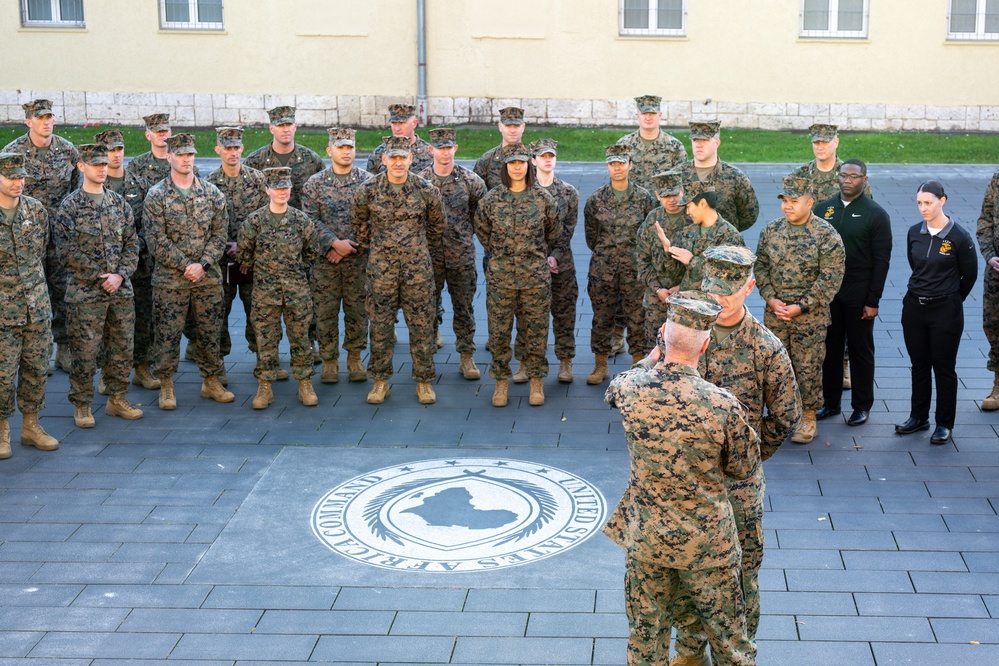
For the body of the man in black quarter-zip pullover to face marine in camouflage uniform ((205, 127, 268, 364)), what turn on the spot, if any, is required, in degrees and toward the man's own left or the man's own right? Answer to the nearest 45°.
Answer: approximately 45° to the man's own right

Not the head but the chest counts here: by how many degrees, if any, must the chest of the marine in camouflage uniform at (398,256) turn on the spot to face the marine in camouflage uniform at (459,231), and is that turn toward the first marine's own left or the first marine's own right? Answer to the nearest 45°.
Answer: approximately 135° to the first marine's own left

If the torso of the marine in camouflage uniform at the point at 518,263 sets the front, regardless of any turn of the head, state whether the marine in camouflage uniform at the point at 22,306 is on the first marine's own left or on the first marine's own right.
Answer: on the first marine's own right

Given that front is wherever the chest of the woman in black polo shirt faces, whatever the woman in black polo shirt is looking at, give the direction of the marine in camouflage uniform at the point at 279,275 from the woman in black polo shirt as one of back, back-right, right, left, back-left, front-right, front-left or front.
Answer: front-right

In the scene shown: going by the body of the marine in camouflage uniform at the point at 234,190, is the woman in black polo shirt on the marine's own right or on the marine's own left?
on the marine's own left

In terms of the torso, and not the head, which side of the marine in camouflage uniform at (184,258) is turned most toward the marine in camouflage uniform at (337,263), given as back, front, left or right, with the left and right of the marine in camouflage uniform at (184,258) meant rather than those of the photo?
left

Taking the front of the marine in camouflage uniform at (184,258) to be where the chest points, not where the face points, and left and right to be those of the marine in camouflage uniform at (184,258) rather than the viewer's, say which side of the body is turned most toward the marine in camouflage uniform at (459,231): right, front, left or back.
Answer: left

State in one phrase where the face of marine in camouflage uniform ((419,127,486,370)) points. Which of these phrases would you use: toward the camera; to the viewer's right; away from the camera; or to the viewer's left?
toward the camera

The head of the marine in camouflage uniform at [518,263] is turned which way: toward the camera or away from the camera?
toward the camera

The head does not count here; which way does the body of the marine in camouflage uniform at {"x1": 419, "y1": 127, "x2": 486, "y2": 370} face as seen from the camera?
toward the camera

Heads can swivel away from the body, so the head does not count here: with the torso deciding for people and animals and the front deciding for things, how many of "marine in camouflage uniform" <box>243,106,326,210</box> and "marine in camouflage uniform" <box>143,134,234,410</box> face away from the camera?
0

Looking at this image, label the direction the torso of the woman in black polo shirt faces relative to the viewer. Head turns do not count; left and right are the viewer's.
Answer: facing the viewer and to the left of the viewer

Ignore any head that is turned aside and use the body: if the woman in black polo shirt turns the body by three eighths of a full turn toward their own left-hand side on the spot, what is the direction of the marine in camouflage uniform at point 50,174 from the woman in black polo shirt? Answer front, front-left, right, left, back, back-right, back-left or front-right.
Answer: back

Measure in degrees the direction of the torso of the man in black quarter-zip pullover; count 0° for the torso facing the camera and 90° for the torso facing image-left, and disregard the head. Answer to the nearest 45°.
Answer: approximately 45°

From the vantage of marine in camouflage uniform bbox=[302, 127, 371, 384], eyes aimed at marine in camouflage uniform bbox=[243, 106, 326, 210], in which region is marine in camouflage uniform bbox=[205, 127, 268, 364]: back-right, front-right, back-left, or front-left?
front-left

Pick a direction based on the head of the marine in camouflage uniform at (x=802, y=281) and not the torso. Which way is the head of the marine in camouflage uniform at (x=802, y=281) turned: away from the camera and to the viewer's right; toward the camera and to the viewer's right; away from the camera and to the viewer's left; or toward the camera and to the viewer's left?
toward the camera and to the viewer's left

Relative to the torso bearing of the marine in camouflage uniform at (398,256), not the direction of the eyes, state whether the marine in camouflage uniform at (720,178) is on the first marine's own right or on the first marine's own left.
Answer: on the first marine's own left

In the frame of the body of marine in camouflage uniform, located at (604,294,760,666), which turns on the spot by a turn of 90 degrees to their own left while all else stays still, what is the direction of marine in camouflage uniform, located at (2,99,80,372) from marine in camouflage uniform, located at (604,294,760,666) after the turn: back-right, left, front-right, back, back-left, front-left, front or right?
front-right

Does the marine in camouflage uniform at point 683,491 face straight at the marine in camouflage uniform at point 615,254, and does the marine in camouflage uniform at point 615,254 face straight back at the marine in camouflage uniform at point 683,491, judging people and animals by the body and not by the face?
yes

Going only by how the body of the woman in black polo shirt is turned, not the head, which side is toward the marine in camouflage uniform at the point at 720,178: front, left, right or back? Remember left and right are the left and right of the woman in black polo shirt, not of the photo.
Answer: right

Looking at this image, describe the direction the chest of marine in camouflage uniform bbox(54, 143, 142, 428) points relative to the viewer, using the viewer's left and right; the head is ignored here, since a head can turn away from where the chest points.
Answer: facing the viewer and to the right of the viewer

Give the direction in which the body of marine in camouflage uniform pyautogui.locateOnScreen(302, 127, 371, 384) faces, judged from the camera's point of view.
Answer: toward the camera
